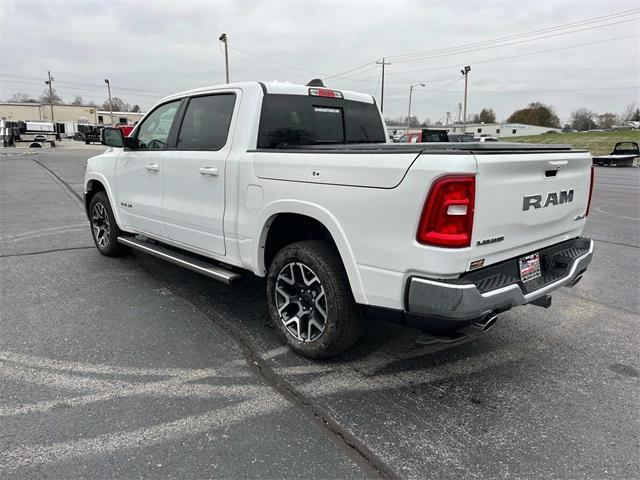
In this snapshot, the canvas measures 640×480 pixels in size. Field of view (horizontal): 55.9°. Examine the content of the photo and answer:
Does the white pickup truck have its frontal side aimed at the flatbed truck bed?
no

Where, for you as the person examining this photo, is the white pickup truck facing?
facing away from the viewer and to the left of the viewer
